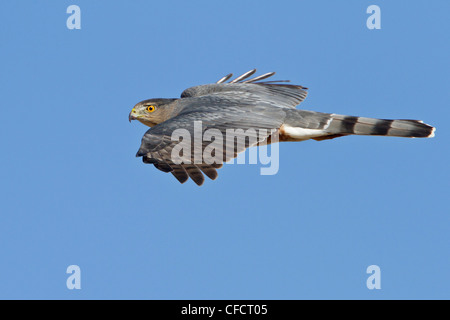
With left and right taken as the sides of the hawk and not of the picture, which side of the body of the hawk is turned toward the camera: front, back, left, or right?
left
